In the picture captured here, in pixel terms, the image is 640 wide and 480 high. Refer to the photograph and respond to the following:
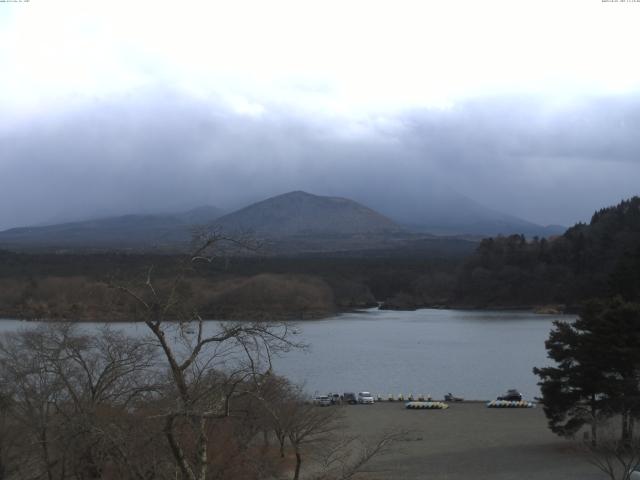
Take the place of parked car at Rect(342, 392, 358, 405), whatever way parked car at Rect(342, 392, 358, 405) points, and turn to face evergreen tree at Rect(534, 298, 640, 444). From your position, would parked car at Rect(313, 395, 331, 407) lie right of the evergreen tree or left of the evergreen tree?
right

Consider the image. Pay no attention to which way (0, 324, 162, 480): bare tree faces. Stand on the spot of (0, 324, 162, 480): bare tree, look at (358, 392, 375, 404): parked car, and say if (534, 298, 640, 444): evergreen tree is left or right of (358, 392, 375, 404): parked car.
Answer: right
